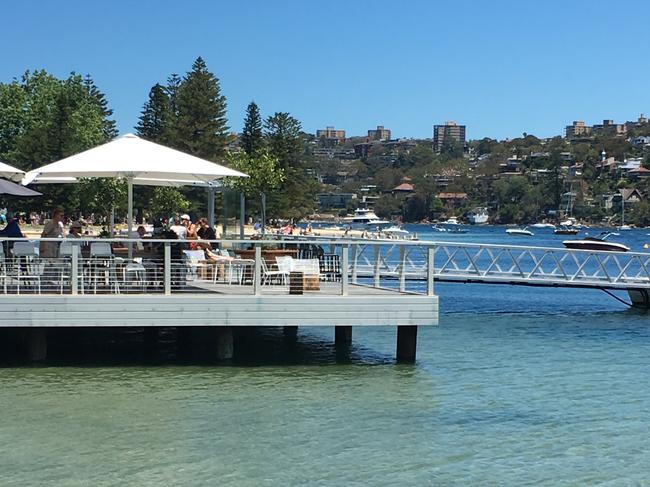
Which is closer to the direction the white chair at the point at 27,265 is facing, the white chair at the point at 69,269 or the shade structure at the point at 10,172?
the shade structure

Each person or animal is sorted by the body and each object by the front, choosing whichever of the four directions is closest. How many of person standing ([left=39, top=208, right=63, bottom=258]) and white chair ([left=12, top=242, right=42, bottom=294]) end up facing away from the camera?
1

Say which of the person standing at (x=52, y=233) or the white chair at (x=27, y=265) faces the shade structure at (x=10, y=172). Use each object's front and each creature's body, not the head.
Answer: the white chair

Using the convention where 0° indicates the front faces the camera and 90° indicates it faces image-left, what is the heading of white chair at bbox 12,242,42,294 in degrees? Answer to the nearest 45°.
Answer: approximately 180°
